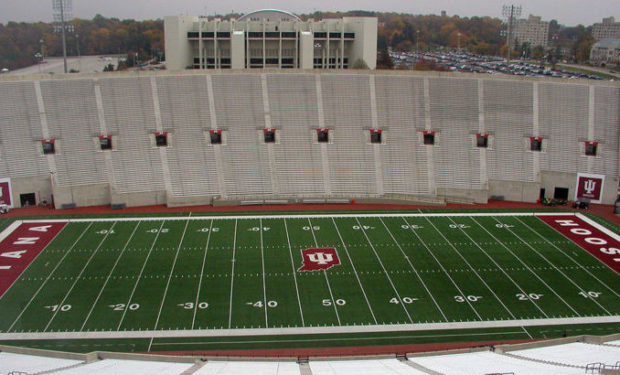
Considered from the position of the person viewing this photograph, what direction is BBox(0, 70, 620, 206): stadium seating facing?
facing the viewer
